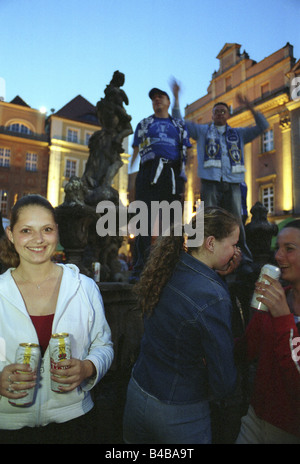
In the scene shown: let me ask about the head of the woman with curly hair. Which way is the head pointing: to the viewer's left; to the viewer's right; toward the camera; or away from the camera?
to the viewer's right

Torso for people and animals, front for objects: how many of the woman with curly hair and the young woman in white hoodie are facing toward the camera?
1

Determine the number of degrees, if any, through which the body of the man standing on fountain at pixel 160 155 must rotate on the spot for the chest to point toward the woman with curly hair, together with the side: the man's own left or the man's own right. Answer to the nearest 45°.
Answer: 0° — they already face them

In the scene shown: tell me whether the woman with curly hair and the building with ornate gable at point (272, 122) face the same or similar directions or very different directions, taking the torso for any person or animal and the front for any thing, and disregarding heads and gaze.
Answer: very different directions

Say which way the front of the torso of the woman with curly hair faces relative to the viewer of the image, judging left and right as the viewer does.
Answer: facing away from the viewer and to the right of the viewer

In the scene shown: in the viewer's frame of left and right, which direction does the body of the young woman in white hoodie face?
facing the viewer

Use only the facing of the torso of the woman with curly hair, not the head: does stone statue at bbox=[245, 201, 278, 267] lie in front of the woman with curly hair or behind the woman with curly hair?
in front

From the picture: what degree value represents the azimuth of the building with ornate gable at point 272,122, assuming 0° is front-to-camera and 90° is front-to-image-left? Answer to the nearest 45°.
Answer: approximately 45°

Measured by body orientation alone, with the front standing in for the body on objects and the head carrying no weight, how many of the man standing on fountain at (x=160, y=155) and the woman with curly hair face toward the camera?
1

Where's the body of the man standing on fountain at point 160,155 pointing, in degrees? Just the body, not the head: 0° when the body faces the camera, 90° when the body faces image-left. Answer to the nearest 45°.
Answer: approximately 0°
